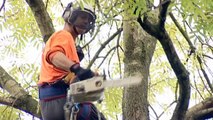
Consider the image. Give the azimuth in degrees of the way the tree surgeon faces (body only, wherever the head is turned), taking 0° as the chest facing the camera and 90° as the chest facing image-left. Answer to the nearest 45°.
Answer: approximately 270°

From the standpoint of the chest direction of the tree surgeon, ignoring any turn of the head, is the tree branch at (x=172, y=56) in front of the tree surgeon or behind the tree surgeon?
in front

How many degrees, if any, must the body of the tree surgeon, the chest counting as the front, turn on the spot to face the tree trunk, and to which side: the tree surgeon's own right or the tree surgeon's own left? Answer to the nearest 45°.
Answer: approximately 45° to the tree surgeon's own left
